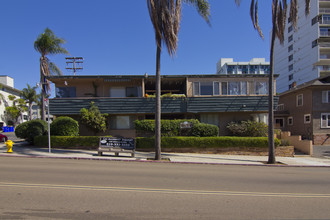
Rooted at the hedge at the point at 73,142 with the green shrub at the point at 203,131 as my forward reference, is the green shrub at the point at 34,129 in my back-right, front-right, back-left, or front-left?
back-left

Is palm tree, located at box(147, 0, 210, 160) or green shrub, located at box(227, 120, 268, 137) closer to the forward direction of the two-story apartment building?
the palm tree

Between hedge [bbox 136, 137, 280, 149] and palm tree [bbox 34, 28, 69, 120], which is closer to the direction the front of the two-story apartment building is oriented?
the hedge

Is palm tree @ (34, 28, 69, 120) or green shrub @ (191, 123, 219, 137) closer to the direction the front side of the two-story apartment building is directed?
the green shrub

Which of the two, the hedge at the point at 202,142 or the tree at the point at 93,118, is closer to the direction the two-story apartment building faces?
the hedge

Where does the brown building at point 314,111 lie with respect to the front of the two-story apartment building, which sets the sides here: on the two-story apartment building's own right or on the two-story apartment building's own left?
on the two-story apartment building's own left

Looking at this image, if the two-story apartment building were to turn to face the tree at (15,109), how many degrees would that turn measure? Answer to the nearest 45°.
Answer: approximately 135° to its right

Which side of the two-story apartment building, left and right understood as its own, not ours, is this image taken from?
front

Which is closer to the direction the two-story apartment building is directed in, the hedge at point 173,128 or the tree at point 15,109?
the hedge

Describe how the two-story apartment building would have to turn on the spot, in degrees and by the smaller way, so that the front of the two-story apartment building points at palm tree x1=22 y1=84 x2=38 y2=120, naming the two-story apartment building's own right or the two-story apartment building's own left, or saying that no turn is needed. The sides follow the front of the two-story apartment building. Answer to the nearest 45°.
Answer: approximately 135° to the two-story apartment building's own right

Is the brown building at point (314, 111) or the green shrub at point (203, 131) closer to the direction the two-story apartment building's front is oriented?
the green shrub

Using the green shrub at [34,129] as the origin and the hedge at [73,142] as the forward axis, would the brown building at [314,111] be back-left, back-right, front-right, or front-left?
front-left

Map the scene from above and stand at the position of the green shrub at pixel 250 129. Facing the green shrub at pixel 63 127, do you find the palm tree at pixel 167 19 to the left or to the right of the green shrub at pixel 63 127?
left

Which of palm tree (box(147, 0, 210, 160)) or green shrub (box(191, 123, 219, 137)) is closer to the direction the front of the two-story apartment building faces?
the palm tree
